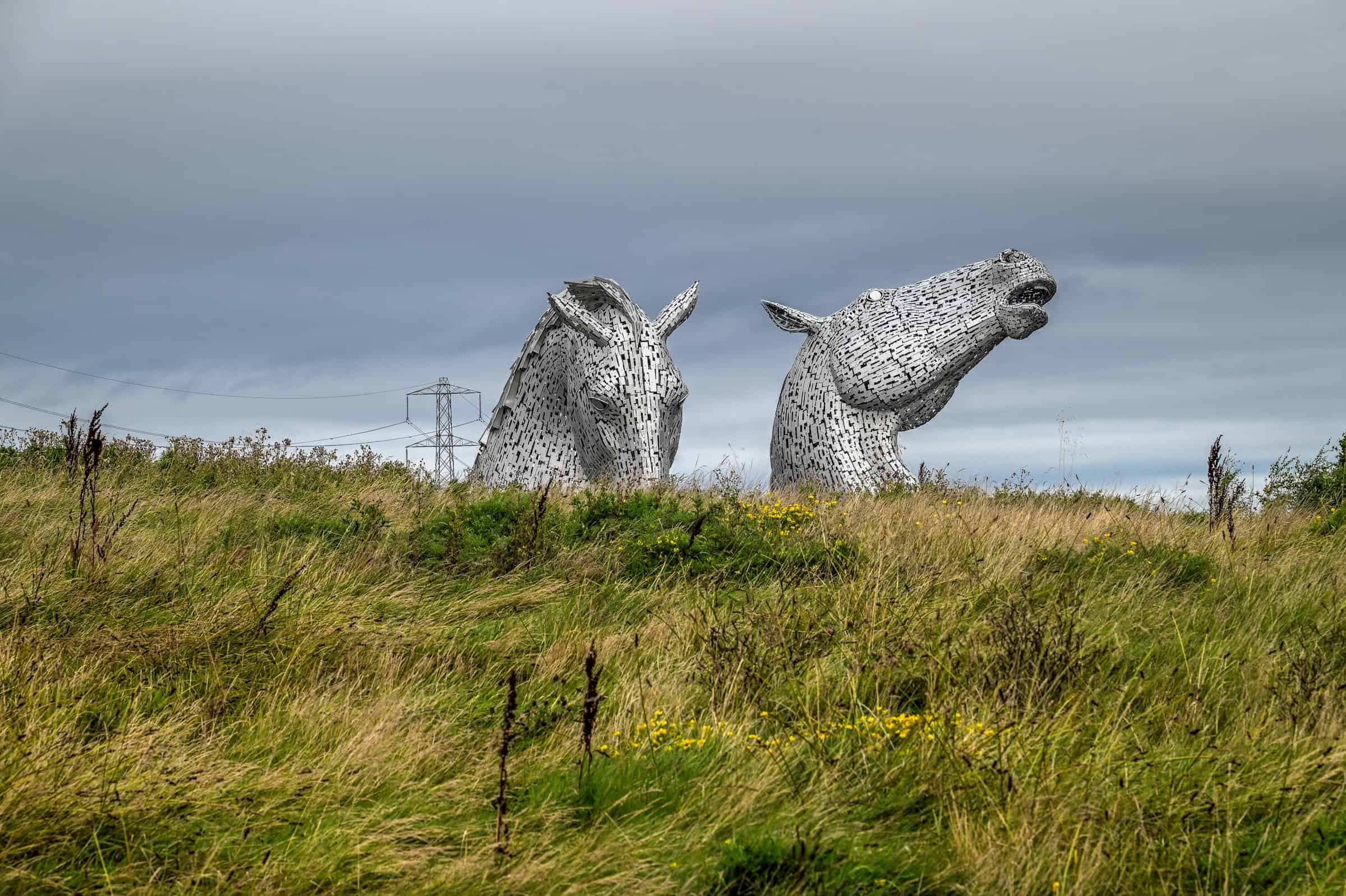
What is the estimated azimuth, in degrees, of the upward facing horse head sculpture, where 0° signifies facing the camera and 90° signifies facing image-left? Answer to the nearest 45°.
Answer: approximately 270°

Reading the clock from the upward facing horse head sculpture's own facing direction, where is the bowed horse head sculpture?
The bowed horse head sculpture is roughly at 5 o'clock from the upward facing horse head sculpture.

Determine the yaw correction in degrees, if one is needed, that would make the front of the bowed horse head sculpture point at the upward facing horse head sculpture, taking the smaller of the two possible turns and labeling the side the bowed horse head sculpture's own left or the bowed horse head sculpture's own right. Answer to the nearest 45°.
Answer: approximately 45° to the bowed horse head sculpture's own left

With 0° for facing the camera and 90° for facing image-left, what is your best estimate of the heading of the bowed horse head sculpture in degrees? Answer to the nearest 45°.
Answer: approximately 315°
